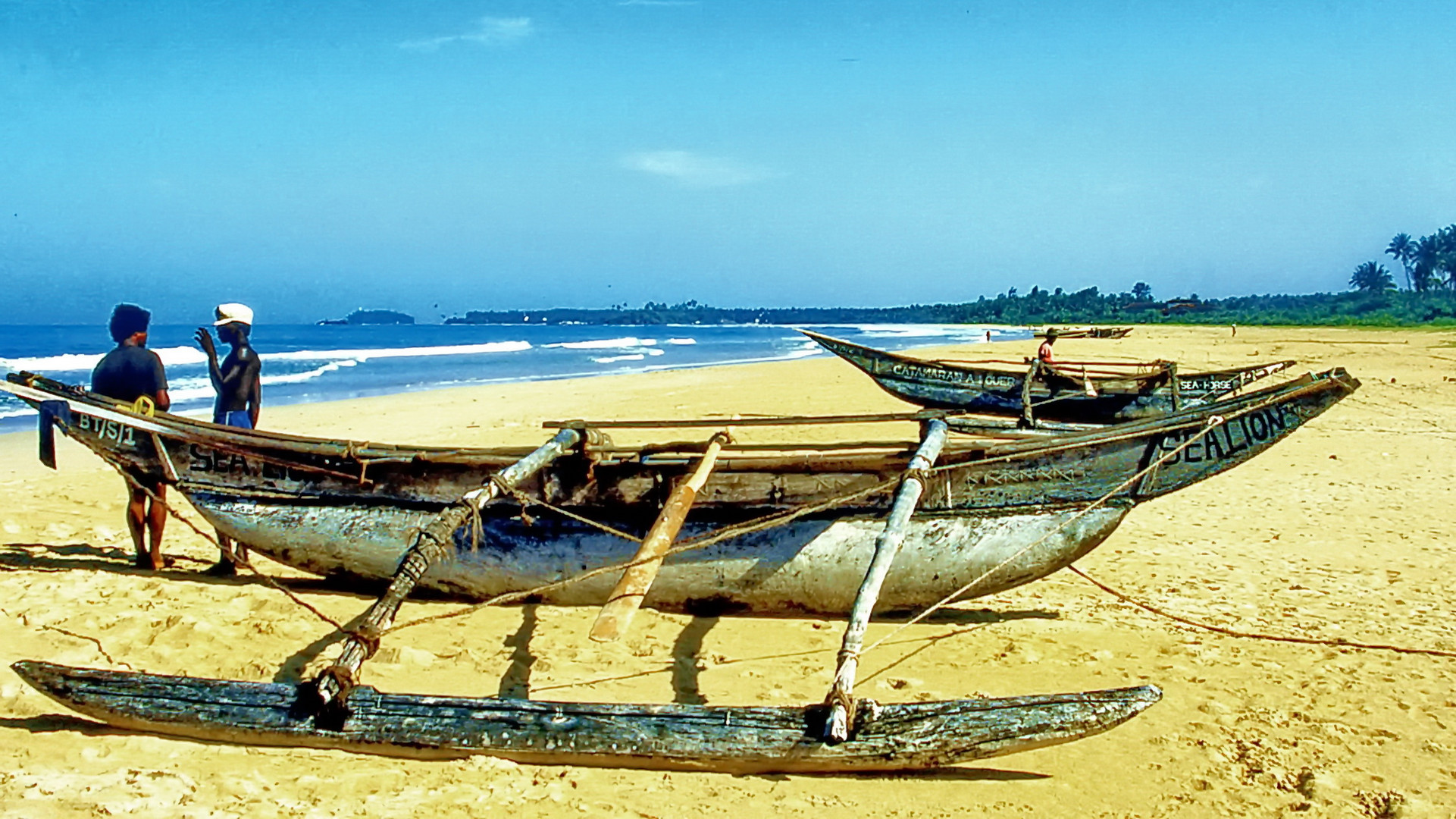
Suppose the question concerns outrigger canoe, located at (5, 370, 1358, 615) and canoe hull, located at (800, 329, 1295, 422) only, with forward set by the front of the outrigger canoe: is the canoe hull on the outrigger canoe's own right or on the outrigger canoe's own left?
on the outrigger canoe's own left

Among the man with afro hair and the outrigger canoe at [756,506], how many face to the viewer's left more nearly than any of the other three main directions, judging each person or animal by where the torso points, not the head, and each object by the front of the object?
0

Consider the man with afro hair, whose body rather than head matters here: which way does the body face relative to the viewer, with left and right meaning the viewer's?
facing away from the viewer and to the right of the viewer

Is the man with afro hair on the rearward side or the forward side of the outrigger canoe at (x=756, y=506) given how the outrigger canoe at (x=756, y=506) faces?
on the rearward side

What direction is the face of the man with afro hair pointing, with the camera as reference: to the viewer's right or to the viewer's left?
to the viewer's right

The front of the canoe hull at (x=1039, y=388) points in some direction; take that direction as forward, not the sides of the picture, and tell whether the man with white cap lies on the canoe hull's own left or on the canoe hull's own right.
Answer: on the canoe hull's own left

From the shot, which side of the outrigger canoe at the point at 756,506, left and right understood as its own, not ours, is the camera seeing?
right

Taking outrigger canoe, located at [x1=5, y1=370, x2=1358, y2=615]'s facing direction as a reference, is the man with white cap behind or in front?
behind

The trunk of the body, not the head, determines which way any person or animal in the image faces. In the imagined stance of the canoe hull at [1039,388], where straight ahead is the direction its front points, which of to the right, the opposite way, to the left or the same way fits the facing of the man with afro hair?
to the right

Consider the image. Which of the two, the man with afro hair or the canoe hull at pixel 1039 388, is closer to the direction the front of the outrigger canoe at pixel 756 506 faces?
the canoe hull

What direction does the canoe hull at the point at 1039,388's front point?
to the viewer's left

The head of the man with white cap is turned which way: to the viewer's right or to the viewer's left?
to the viewer's left
